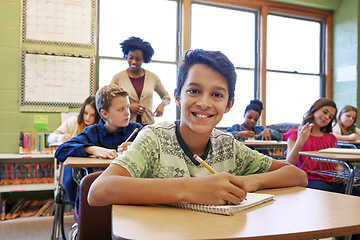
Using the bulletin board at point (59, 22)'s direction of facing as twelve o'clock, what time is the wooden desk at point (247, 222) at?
The wooden desk is roughly at 12 o'clock from the bulletin board.

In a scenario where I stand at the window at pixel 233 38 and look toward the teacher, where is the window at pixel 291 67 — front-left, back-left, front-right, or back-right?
back-left

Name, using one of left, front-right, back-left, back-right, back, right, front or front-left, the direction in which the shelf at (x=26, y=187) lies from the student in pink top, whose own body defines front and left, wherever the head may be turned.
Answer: back-right

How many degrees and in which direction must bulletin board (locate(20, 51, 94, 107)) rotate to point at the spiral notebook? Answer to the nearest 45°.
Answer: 0° — it already faces it

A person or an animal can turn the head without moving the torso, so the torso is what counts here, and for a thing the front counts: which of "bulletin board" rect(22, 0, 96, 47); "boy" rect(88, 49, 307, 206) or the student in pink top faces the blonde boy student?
the bulletin board

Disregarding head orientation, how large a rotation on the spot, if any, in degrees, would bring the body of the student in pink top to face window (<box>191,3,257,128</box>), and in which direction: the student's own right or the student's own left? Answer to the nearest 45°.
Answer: approximately 180°

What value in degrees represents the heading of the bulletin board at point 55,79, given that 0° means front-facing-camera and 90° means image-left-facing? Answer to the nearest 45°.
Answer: approximately 0°
